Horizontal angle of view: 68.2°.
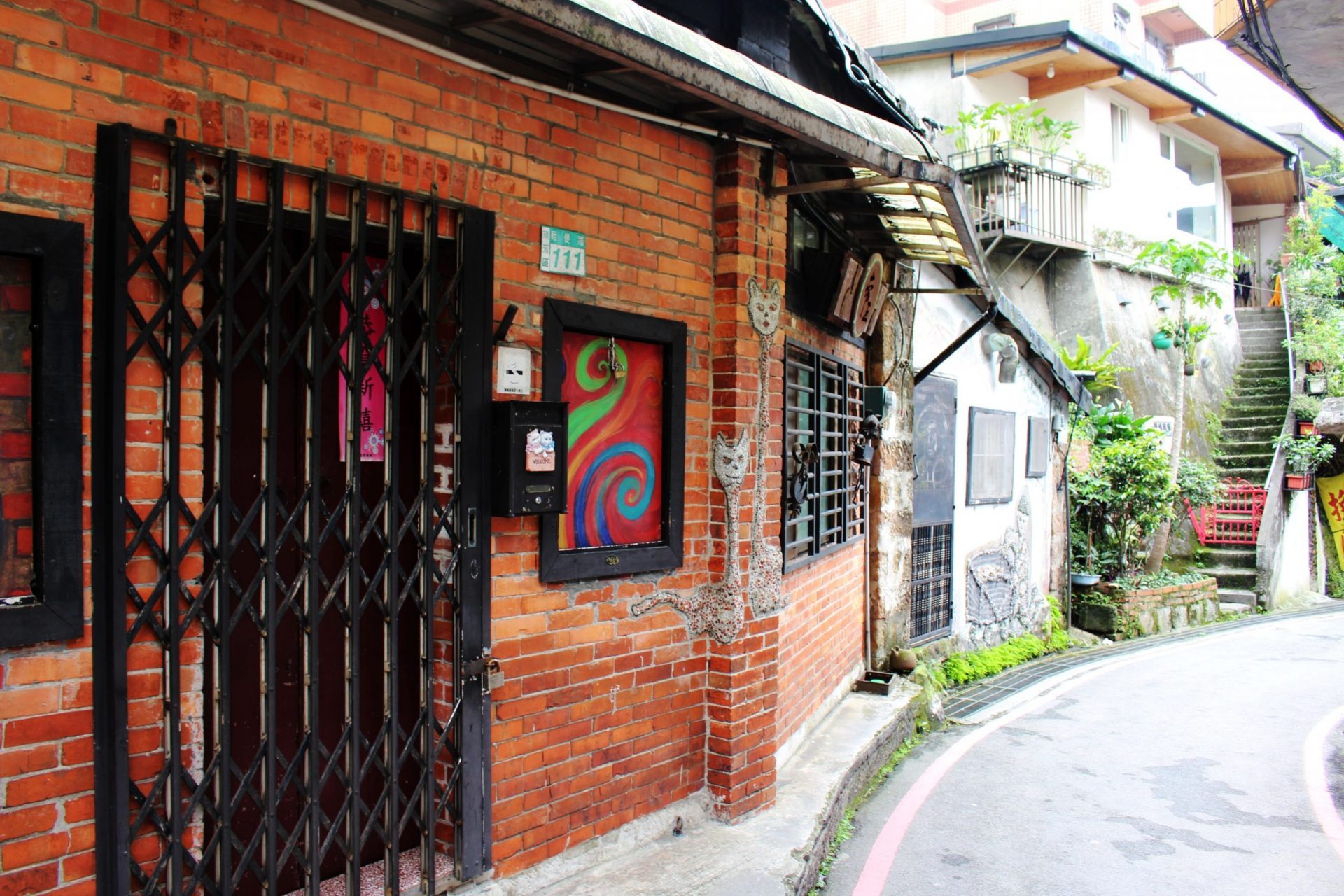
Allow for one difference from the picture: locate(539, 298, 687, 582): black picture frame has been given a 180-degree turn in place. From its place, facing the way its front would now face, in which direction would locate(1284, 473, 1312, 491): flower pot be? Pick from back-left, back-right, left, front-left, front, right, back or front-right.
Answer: right

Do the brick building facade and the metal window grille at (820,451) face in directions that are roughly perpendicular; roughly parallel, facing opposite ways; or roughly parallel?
roughly parallel

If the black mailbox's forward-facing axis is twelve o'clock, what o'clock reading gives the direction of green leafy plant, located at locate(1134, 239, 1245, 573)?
The green leafy plant is roughly at 9 o'clock from the black mailbox.

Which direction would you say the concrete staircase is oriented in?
toward the camera

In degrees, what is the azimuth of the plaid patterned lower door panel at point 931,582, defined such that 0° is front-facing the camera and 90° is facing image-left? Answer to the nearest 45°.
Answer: approximately 315°

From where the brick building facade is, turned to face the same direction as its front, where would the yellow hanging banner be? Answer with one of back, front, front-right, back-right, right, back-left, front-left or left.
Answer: left

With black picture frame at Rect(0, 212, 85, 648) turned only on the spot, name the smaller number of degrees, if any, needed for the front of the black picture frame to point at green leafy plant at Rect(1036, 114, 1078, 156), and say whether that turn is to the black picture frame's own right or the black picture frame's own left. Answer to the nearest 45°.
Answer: approximately 90° to the black picture frame's own left

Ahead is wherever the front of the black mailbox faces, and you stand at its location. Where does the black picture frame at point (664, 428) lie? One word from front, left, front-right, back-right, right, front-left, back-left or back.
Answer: left

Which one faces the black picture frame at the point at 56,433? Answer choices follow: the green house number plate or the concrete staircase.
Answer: the concrete staircase

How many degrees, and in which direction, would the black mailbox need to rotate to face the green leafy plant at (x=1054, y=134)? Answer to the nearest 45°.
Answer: approximately 90° to its left

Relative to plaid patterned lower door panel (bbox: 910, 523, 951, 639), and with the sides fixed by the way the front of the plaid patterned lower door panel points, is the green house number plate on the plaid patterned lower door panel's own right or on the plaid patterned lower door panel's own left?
on the plaid patterned lower door panel's own right

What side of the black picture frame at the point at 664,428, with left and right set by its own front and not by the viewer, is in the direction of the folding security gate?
right

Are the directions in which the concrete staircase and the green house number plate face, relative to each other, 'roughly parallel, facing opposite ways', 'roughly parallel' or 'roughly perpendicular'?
roughly perpendicular

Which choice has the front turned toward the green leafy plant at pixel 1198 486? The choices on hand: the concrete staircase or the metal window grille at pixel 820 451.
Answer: the concrete staircase

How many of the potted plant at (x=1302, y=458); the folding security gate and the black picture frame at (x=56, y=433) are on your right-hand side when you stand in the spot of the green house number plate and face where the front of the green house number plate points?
2

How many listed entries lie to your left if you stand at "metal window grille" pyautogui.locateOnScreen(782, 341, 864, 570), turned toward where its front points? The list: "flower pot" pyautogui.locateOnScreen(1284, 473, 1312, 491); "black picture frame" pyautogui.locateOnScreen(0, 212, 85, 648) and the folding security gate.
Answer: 1

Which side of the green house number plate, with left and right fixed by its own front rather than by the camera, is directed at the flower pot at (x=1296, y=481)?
left

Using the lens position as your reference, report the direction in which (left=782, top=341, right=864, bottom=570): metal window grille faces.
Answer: facing the viewer and to the right of the viewer

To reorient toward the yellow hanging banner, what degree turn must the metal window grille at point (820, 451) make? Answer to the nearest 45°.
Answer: approximately 90° to its left

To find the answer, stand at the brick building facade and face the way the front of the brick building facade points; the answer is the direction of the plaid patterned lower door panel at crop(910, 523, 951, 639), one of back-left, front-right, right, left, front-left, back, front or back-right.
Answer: left
